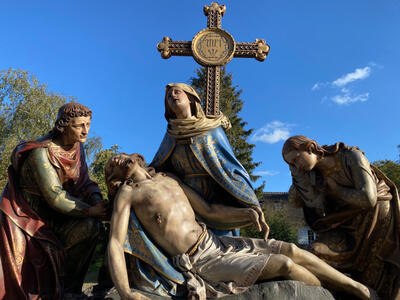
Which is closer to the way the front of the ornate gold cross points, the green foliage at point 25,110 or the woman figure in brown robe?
the woman figure in brown robe

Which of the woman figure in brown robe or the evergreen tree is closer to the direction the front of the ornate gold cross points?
the woman figure in brown robe

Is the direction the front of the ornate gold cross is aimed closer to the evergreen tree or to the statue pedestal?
the statue pedestal

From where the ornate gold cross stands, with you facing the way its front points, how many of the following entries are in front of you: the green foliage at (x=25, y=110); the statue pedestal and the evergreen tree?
1

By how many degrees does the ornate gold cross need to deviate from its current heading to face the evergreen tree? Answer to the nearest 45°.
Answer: approximately 180°

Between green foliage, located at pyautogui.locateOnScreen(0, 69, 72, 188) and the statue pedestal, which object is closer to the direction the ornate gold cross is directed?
the statue pedestal

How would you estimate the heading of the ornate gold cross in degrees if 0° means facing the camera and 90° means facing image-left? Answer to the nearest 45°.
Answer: approximately 0°

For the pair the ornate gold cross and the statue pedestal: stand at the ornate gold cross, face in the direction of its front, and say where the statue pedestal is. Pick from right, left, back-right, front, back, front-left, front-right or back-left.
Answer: front
